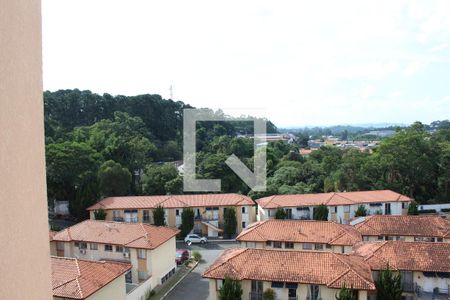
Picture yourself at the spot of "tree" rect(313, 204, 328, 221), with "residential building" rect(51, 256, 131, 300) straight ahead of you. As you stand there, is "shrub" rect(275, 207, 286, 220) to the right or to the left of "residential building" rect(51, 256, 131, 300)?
right

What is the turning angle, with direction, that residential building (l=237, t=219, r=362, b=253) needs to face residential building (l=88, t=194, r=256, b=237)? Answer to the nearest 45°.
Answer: approximately 135° to its right

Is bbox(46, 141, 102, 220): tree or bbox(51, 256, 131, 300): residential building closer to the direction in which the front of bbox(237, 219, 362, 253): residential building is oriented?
the residential building

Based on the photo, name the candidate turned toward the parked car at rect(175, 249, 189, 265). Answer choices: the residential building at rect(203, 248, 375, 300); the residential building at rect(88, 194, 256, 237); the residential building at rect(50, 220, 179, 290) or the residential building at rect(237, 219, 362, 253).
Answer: the residential building at rect(88, 194, 256, 237)

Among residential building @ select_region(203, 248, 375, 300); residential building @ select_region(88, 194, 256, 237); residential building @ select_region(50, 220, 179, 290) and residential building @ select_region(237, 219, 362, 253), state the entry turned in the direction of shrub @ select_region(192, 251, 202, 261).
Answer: residential building @ select_region(88, 194, 256, 237)

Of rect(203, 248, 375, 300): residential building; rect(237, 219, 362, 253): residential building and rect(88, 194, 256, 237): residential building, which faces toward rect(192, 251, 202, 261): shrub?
rect(88, 194, 256, 237): residential building

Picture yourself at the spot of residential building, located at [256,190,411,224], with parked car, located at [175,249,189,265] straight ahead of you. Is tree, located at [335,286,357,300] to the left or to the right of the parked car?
left

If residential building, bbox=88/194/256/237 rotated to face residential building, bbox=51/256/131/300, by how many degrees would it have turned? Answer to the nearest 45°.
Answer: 0° — it already faces it

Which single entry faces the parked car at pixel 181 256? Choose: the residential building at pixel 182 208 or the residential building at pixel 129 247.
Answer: the residential building at pixel 182 208

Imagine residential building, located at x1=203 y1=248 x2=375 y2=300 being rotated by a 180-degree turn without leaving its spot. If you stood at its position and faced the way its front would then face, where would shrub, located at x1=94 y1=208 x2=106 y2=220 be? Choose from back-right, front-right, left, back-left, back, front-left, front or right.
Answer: front-left
